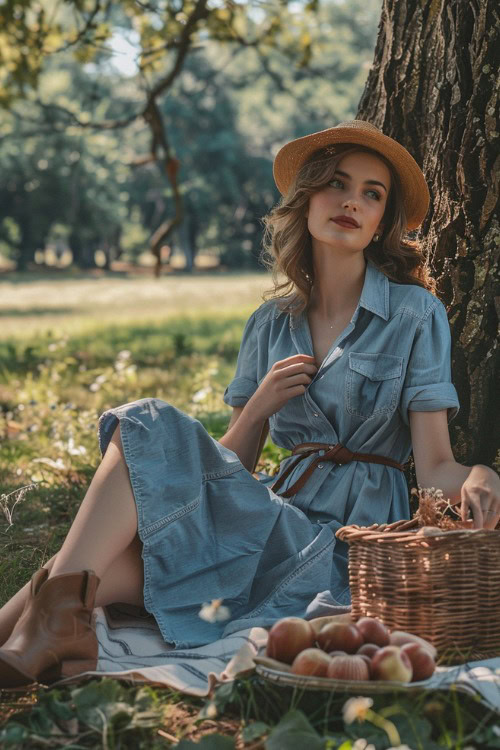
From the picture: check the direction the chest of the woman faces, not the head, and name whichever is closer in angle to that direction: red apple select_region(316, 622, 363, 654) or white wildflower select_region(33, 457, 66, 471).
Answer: the red apple

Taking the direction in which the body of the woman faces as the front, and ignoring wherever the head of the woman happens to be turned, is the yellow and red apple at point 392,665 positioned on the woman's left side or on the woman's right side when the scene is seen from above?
on the woman's left side

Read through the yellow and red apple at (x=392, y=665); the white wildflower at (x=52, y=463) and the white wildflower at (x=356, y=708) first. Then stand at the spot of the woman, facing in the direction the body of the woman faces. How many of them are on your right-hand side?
1

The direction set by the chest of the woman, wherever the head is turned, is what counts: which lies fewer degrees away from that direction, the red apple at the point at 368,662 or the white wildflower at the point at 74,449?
the red apple

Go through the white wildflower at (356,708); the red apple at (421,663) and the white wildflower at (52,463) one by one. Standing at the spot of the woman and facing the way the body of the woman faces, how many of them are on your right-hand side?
1

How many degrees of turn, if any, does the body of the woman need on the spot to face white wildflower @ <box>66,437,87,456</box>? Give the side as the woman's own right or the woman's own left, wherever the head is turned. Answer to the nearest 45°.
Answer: approximately 90° to the woman's own right

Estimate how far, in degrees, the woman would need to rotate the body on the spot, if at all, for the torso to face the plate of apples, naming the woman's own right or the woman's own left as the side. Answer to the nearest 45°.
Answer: approximately 45° to the woman's own left

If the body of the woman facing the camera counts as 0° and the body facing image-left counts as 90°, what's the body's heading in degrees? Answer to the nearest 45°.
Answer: approximately 45°

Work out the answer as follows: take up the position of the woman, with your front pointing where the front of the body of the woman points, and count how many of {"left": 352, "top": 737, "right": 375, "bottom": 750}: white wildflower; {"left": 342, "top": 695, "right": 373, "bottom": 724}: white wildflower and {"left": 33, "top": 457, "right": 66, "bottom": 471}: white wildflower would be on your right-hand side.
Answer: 1

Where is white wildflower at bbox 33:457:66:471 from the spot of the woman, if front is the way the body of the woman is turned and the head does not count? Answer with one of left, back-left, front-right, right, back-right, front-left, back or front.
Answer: right

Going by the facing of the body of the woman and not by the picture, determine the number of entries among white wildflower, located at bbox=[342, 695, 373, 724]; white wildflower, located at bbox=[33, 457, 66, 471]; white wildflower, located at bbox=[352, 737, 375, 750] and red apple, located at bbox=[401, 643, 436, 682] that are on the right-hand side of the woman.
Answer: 1

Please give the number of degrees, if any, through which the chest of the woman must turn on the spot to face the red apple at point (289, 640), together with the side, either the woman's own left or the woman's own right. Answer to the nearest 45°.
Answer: approximately 45° to the woman's own left

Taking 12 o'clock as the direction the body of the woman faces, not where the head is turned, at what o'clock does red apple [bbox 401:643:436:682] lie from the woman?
The red apple is roughly at 10 o'clock from the woman.
